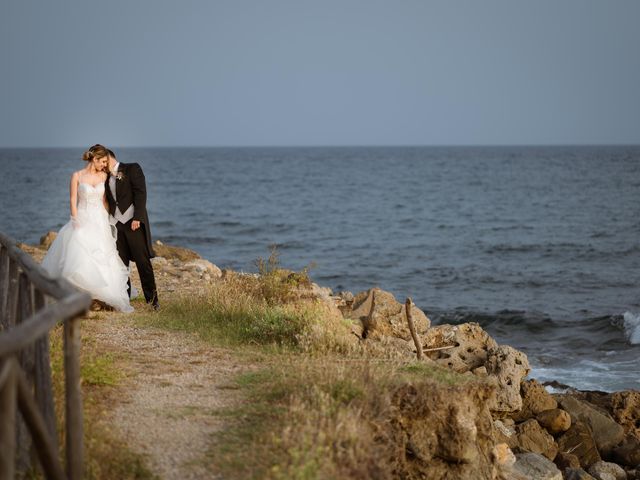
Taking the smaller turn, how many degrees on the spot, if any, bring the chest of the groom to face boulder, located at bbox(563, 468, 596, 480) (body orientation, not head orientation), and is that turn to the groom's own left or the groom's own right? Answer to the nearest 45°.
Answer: approximately 90° to the groom's own left

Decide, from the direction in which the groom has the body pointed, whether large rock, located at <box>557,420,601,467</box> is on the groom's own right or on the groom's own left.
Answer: on the groom's own left

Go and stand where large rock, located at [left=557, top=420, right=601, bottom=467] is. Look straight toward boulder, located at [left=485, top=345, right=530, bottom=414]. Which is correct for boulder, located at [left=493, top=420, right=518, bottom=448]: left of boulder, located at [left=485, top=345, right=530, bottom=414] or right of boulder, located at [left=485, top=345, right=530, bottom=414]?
left

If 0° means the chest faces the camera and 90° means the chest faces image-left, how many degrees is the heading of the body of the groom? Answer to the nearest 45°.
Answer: approximately 45°

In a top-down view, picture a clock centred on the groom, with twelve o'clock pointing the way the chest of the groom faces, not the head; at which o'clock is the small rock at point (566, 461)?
The small rock is roughly at 8 o'clock from the groom.

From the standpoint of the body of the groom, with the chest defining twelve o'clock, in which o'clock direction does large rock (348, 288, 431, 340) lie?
The large rock is roughly at 7 o'clock from the groom.

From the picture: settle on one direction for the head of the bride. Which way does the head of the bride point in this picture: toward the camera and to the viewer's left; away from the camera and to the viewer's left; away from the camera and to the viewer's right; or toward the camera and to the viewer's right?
toward the camera and to the viewer's right

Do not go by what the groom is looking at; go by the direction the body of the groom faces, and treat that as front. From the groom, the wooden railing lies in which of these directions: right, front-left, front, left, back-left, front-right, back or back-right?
front-left

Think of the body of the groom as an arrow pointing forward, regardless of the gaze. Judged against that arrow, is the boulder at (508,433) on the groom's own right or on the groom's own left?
on the groom's own left

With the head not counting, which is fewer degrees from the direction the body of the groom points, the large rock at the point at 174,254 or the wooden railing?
the wooden railing

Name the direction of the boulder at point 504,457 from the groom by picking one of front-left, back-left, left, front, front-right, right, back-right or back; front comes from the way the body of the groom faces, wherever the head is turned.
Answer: left

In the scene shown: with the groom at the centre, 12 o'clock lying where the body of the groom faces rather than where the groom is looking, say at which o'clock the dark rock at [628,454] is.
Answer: The dark rock is roughly at 8 o'clock from the groom.

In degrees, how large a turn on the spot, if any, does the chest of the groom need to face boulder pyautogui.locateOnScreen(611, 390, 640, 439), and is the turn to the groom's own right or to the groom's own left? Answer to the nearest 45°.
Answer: approximately 135° to the groom's own left
